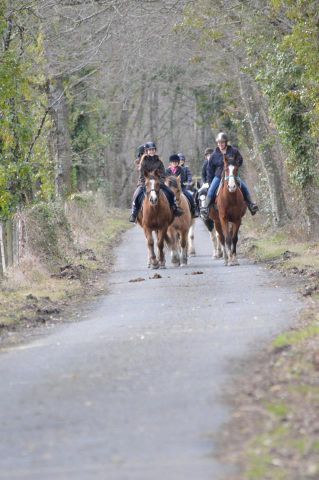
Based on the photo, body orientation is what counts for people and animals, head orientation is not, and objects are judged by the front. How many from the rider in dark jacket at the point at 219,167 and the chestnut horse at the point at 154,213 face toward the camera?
2

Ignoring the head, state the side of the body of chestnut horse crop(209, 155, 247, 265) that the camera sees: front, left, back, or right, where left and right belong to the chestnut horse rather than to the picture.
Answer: front

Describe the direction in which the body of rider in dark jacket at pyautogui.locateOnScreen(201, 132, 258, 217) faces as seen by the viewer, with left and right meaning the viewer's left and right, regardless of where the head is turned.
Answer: facing the viewer

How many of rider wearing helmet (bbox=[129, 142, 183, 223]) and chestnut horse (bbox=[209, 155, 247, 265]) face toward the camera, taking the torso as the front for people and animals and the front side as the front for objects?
2

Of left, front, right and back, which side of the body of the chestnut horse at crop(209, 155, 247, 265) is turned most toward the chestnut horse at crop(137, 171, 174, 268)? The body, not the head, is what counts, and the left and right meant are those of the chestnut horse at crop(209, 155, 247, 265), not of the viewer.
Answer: right

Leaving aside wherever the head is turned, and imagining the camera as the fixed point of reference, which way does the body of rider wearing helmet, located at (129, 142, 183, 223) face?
toward the camera

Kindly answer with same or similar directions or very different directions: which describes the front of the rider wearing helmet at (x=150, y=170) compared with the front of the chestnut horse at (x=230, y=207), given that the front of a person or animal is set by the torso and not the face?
same or similar directions

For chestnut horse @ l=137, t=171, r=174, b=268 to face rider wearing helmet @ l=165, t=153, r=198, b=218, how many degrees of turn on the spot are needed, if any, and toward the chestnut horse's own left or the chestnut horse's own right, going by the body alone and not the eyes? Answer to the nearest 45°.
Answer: approximately 180°
